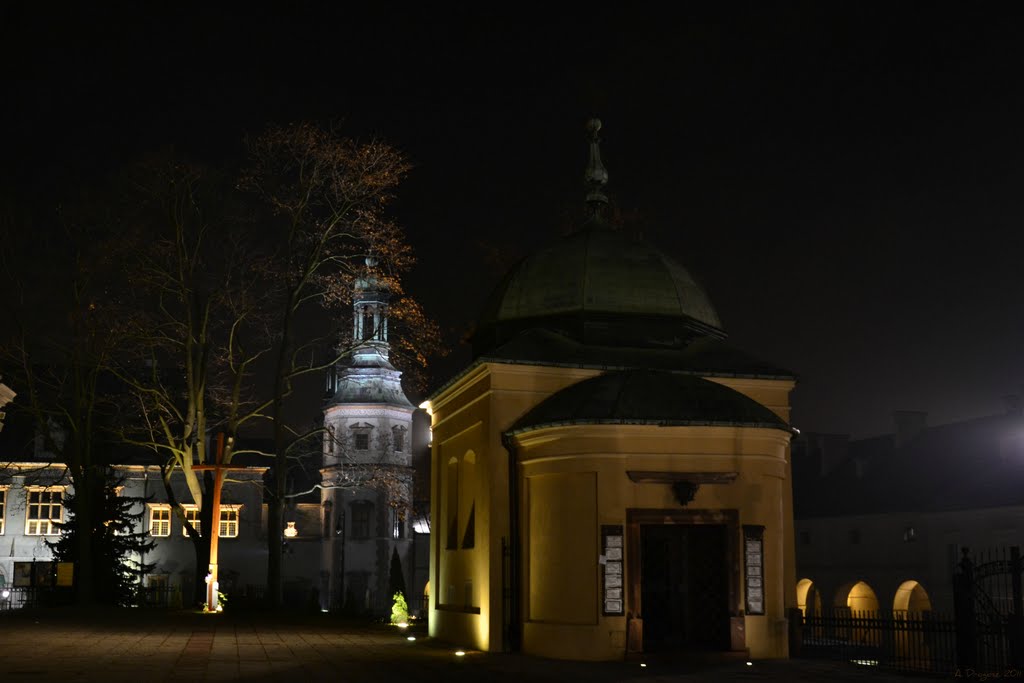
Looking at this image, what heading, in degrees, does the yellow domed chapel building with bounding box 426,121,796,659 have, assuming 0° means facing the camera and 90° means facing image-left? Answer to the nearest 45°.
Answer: approximately 0°

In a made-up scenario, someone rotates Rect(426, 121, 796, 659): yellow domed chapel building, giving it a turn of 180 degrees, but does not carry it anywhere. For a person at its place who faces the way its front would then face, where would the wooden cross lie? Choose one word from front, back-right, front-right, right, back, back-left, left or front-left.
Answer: front-left

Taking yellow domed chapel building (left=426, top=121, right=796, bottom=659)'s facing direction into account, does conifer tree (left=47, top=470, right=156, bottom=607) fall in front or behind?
behind
